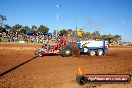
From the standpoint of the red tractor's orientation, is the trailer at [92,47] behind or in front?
behind

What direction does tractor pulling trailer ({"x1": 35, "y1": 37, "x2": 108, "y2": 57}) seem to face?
to the viewer's left

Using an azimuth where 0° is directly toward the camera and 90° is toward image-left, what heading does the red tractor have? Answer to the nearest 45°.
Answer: approximately 90°
